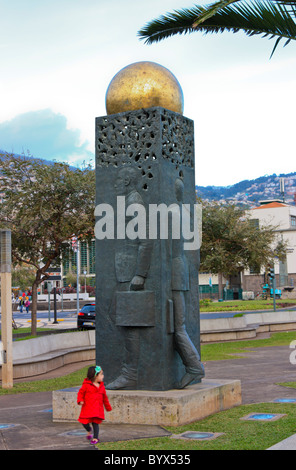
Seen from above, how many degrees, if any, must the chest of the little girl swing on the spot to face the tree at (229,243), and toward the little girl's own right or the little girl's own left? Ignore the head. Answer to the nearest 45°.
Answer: approximately 135° to the little girl's own left

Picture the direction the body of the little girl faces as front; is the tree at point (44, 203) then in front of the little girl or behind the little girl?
behind
